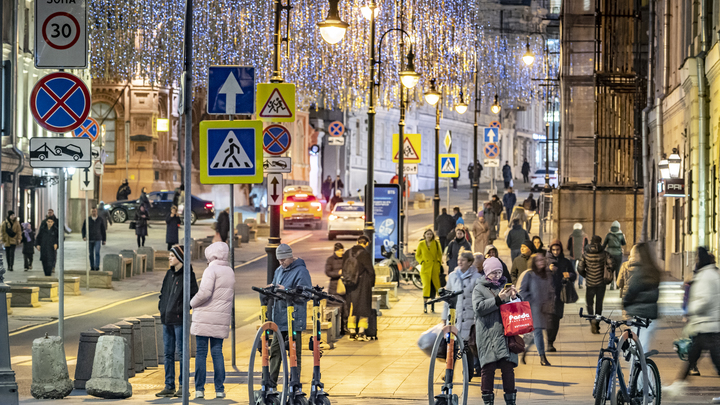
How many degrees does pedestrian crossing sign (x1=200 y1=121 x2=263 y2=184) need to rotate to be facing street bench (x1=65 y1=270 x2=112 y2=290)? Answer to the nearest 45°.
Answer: approximately 180°

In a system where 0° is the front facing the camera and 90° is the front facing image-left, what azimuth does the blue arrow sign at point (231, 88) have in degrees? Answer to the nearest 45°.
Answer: approximately 0°
